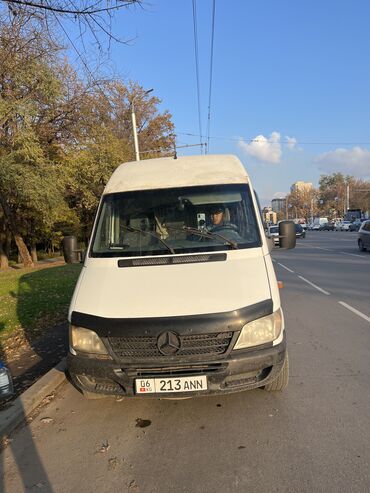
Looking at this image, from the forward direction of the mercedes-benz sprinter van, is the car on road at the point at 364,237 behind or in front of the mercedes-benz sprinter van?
behind

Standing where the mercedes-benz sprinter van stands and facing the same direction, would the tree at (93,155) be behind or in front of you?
behind

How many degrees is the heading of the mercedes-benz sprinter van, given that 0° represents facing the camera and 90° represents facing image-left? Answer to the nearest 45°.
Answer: approximately 0°
